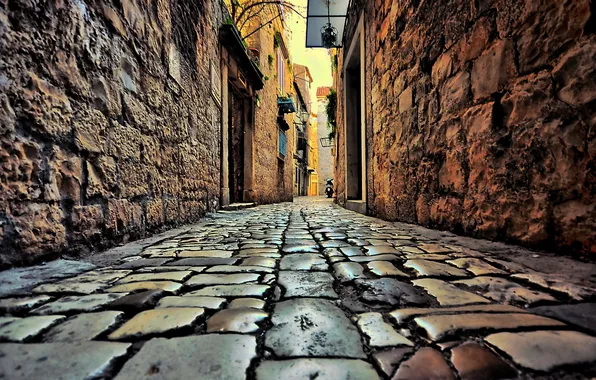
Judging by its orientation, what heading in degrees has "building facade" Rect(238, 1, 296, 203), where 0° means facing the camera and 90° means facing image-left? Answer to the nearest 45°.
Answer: approximately 270°
